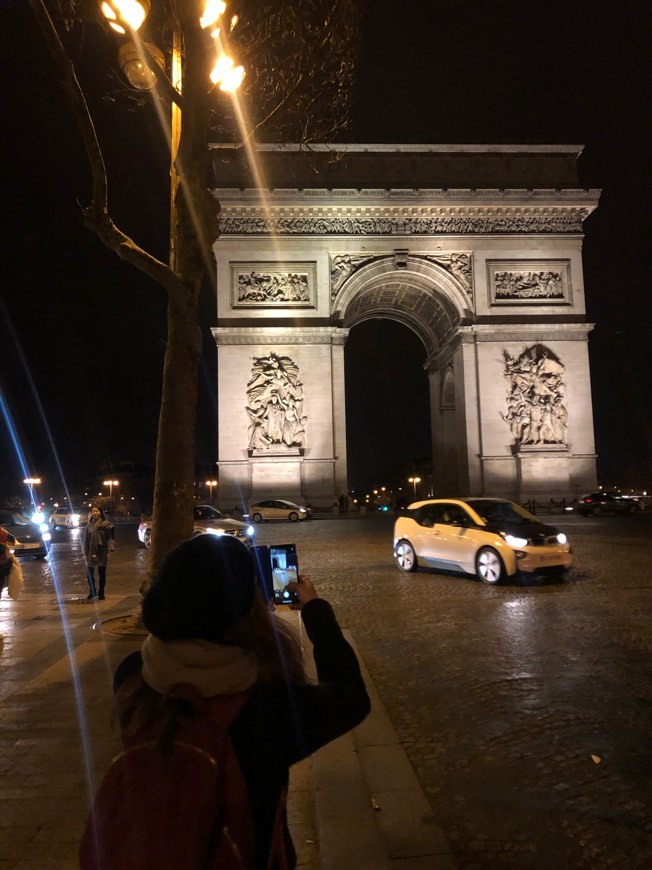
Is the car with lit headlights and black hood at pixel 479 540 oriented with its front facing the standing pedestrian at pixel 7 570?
no

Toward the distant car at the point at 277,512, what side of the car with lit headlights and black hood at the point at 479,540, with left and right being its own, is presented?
back

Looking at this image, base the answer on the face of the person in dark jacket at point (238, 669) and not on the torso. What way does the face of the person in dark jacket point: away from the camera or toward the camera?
away from the camera

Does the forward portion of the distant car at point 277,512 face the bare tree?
no

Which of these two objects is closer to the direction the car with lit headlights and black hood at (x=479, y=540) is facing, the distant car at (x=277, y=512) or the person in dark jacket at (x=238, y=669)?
the person in dark jacket

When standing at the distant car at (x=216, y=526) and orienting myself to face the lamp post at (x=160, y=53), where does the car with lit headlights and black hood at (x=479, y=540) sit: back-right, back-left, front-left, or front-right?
front-left

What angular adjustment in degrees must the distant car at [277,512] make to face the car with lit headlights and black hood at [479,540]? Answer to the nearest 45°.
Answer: approximately 90° to its right

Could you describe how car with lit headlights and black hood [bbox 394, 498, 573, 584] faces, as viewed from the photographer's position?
facing the viewer and to the right of the viewer

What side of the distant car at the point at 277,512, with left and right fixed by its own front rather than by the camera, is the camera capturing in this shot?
right

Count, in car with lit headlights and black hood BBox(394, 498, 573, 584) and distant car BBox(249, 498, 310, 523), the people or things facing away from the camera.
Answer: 0

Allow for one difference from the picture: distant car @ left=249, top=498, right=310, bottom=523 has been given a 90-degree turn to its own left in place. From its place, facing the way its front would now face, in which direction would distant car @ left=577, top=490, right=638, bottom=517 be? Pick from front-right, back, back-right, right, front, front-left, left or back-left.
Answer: right
